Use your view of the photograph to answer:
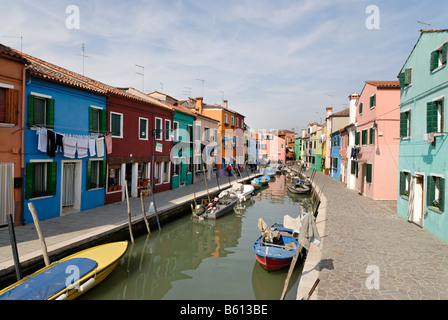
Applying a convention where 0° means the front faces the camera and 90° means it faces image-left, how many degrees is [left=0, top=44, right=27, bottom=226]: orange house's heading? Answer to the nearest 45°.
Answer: approximately 315°

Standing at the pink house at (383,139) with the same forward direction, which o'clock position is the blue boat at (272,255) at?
The blue boat is roughly at 11 o'clock from the pink house.

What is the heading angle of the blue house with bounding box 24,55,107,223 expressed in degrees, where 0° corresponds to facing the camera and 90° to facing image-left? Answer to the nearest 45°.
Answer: approximately 315°

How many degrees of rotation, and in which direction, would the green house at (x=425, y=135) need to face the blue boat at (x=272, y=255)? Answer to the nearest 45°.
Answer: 0° — it already faces it

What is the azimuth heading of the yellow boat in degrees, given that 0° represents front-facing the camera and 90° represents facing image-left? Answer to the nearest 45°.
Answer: approximately 225°
